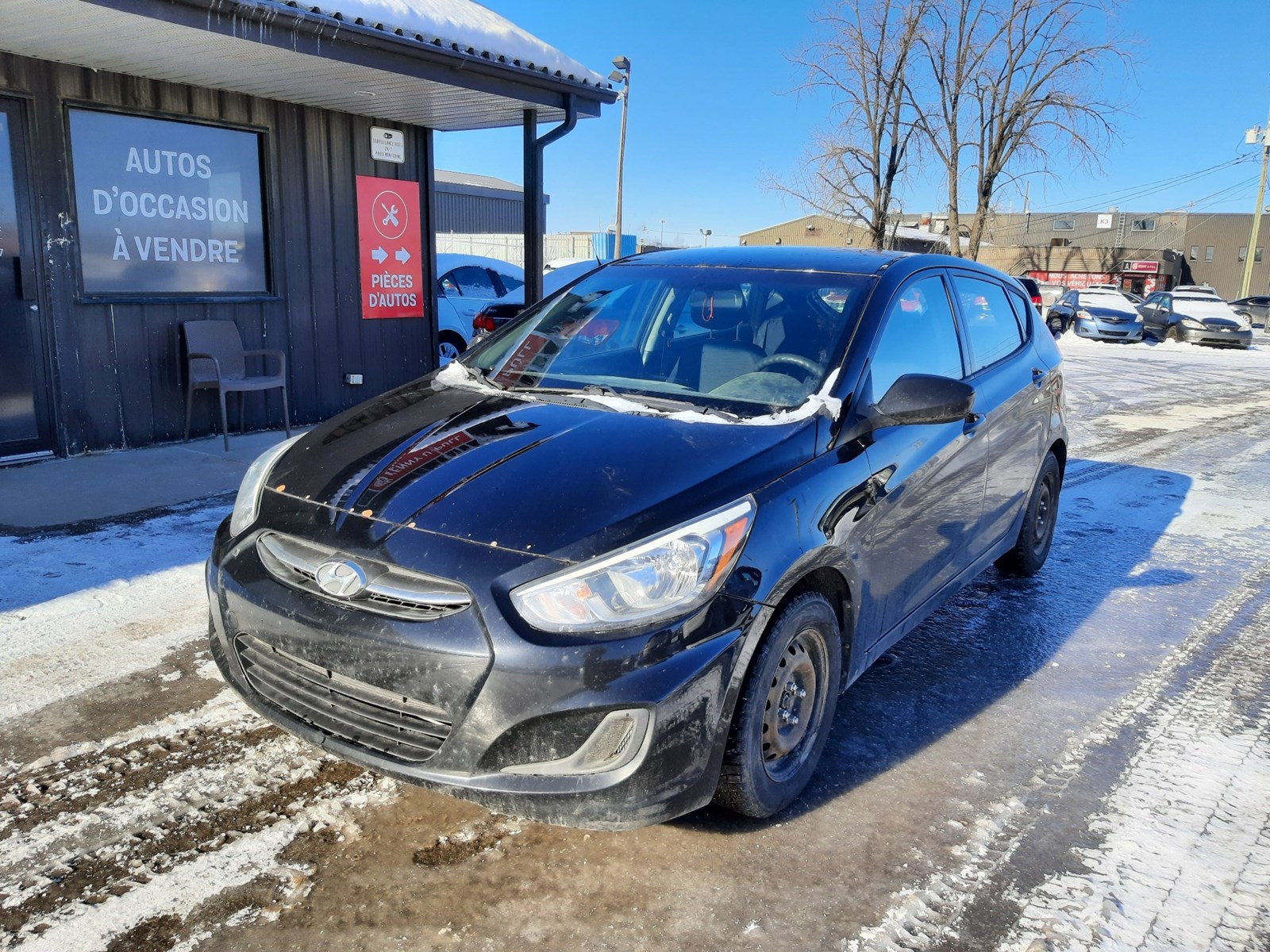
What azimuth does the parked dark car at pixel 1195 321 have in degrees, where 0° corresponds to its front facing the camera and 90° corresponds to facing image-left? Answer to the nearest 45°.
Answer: approximately 315°

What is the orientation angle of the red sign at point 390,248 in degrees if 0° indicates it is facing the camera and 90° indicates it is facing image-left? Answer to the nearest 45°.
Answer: approximately 315°

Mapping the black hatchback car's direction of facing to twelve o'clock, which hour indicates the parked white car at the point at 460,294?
The parked white car is roughly at 4 o'clock from the black hatchback car.

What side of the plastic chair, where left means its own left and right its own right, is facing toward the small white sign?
left

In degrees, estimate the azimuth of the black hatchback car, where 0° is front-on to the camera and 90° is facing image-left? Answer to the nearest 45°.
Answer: approximately 45°

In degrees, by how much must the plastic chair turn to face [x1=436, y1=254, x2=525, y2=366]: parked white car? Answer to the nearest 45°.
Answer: approximately 90° to its left

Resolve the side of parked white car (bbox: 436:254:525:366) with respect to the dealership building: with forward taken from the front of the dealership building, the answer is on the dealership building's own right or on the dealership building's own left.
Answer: on the dealership building's own left

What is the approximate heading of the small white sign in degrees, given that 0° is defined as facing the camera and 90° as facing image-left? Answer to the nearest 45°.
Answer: approximately 315°

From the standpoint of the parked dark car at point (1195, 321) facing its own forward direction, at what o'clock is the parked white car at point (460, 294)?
The parked white car is roughly at 2 o'clock from the parked dark car.
